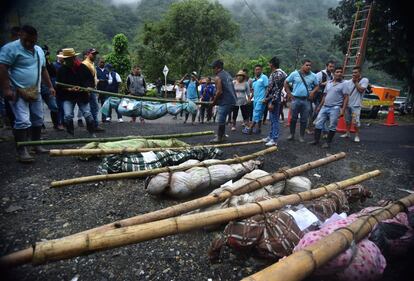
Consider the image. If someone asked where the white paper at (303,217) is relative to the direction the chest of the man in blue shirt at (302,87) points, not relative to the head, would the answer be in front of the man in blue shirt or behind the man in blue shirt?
in front

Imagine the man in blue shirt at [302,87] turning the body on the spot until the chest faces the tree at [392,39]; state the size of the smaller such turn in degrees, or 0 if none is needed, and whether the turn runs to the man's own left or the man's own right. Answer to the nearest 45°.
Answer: approximately 180°

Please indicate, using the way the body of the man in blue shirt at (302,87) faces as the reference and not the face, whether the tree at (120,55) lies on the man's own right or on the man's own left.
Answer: on the man's own right

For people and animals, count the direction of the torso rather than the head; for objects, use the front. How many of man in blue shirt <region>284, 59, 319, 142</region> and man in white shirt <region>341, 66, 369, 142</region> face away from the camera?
0

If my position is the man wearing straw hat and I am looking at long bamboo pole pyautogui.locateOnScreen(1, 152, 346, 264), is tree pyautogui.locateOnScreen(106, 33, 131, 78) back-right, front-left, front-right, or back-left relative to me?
back-left

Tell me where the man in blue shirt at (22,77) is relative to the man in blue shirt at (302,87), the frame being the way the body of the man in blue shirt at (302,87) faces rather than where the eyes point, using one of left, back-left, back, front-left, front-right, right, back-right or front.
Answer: front-right

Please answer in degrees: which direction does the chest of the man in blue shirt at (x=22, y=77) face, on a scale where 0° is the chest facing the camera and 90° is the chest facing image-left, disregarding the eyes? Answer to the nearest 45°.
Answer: approximately 315°

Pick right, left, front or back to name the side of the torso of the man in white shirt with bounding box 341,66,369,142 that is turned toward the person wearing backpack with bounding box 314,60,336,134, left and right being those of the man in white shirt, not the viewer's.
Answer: right

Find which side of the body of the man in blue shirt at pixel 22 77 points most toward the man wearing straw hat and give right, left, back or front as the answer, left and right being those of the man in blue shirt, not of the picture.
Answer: left

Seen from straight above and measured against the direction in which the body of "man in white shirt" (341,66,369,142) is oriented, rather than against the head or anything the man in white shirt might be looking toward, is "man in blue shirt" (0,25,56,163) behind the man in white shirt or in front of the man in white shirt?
in front

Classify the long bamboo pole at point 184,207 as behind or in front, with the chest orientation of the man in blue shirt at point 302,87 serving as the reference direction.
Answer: in front

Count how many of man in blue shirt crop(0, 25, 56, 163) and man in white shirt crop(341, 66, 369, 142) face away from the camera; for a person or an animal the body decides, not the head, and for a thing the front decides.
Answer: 0

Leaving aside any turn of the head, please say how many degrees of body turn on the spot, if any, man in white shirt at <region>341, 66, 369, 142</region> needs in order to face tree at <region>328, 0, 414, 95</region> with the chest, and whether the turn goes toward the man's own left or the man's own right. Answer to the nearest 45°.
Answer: approximately 135° to the man's own right

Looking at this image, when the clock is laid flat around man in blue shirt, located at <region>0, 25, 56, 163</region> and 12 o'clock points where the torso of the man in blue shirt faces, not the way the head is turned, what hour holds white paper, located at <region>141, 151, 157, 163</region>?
The white paper is roughly at 12 o'clock from the man in blue shirt.
